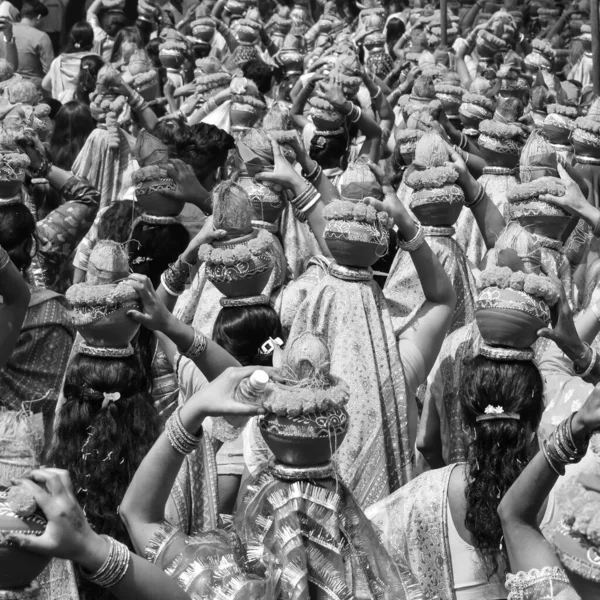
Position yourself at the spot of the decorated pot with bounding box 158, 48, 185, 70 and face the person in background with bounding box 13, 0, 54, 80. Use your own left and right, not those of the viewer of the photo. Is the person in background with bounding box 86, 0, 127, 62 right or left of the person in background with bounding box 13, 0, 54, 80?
right

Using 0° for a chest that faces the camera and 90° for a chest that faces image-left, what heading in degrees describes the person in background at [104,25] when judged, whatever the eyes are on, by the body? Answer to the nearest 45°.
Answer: approximately 180°

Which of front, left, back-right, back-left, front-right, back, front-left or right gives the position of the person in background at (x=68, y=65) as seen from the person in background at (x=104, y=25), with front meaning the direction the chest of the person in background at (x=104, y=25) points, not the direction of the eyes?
back

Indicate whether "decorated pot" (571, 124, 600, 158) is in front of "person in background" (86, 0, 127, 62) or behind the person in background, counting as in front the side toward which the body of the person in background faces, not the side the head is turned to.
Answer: behind

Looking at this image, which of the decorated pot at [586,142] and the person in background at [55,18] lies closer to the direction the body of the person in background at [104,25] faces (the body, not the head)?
the person in background

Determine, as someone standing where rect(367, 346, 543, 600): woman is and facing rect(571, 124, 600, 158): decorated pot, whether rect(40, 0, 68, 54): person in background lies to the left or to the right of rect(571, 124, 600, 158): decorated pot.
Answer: left

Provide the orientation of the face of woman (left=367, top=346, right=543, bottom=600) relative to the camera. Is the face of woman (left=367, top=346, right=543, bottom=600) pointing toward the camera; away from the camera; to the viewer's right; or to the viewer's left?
away from the camera

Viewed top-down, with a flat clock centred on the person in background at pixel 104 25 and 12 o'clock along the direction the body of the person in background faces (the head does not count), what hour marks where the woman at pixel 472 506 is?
The woman is roughly at 6 o'clock from the person in background.

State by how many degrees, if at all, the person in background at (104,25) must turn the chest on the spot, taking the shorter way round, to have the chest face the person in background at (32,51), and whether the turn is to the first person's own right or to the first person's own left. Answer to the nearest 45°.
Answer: approximately 135° to the first person's own left

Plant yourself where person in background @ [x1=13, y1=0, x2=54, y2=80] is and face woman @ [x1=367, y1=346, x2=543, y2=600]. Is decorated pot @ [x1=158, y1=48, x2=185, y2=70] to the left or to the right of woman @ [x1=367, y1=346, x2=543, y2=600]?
left
